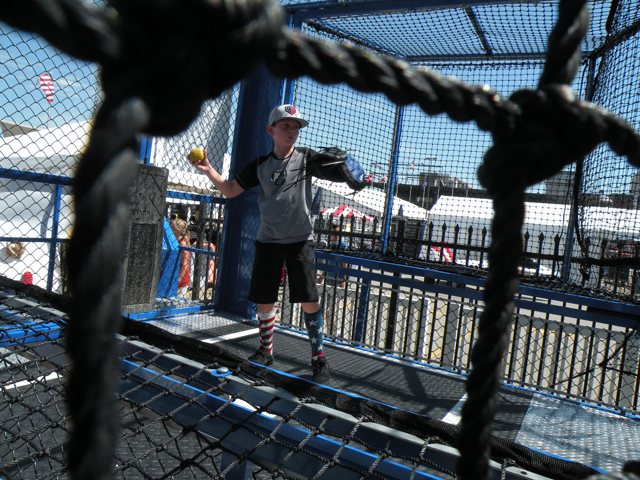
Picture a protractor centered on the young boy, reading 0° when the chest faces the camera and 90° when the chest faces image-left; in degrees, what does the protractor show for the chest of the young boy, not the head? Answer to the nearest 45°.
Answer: approximately 0°

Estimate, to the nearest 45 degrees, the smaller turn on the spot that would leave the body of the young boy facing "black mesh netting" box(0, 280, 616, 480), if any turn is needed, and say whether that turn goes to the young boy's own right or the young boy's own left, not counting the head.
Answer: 0° — they already face it

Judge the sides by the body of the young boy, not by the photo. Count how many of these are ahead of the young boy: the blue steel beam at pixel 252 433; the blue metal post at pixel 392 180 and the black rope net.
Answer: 2

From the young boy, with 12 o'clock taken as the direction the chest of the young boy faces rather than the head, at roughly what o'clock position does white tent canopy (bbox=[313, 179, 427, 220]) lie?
The white tent canopy is roughly at 7 o'clock from the young boy.

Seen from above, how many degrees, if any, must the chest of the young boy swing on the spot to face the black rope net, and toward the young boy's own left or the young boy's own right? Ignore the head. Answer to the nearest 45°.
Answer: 0° — they already face it

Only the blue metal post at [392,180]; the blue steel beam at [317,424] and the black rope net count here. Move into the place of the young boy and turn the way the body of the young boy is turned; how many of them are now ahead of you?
2

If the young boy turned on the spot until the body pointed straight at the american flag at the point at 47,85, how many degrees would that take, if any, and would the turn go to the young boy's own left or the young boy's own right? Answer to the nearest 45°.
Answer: approximately 135° to the young boy's own right

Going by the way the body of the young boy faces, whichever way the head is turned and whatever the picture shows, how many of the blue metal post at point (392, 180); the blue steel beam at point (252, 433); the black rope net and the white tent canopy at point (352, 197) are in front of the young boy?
2

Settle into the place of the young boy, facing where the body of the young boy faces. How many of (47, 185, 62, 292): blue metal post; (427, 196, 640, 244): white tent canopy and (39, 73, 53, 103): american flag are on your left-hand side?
1

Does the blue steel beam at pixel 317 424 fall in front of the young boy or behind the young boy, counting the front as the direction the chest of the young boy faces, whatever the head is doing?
in front

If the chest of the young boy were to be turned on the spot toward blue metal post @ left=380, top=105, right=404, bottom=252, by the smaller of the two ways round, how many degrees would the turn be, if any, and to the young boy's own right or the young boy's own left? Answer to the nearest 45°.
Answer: approximately 135° to the young boy's own left

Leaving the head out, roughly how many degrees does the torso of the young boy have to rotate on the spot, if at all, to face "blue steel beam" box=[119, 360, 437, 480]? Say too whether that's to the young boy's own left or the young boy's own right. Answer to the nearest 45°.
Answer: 0° — they already face it

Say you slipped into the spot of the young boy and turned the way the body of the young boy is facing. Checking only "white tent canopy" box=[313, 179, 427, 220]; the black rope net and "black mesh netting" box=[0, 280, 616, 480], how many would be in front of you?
2
